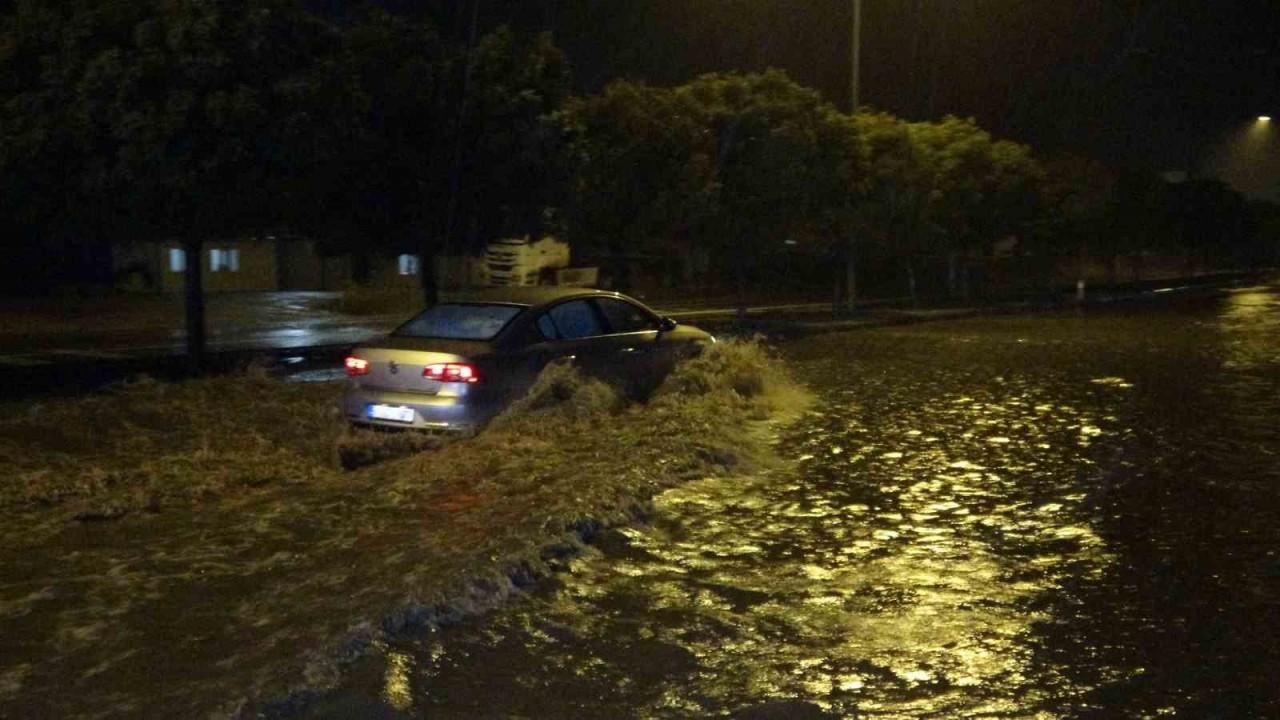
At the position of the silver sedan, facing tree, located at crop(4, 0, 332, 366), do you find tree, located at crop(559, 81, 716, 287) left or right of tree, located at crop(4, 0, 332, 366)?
right

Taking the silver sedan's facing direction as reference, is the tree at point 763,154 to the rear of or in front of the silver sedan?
in front

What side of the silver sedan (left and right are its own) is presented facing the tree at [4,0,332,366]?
left

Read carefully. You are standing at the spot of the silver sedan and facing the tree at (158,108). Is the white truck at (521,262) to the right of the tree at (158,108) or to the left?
right

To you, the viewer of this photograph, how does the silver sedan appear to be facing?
facing away from the viewer and to the right of the viewer

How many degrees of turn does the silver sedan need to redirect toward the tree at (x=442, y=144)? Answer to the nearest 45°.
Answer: approximately 45° to its left
